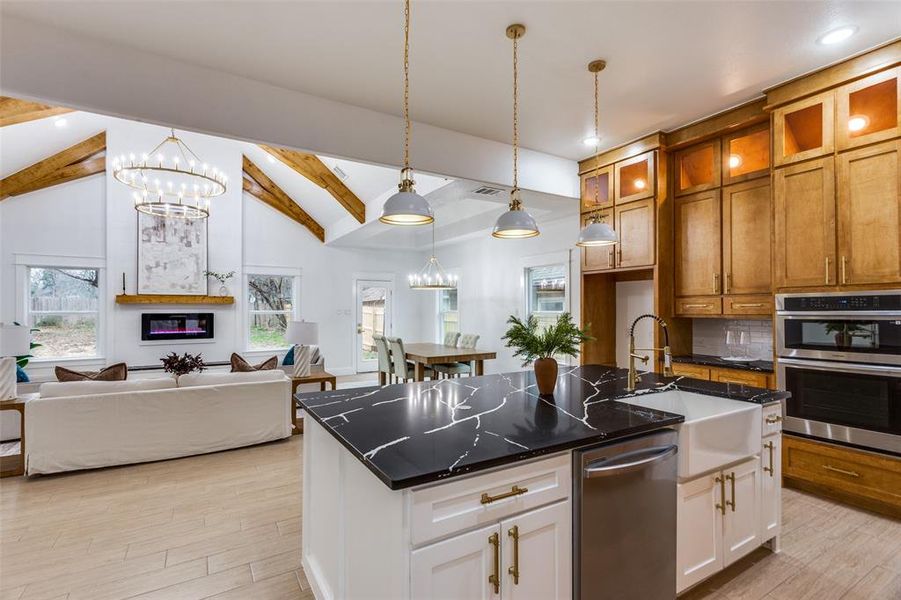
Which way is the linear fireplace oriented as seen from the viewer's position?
toward the camera

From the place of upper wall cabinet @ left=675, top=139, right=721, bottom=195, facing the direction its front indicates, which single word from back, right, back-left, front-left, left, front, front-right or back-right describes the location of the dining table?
front-right

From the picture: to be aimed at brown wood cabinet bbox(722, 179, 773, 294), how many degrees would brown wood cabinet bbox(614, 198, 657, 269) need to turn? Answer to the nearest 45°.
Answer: approximately 135° to its left

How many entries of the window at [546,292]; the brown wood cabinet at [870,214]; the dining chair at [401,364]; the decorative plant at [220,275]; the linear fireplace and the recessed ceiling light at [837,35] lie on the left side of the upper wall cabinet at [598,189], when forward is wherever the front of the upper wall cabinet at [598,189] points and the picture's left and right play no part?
2

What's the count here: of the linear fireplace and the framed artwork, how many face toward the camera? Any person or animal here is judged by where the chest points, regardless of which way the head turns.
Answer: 2

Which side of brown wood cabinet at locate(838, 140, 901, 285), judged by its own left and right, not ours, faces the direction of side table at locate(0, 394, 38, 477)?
front

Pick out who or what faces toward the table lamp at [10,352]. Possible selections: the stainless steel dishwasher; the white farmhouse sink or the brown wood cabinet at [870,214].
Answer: the brown wood cabinet

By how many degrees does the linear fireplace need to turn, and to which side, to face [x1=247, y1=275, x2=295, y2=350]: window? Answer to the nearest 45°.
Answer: approximately 90° to its left

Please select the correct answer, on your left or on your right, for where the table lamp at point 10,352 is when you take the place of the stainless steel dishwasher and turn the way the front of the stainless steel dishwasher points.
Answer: on your right

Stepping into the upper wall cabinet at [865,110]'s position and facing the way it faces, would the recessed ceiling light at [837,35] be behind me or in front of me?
in front

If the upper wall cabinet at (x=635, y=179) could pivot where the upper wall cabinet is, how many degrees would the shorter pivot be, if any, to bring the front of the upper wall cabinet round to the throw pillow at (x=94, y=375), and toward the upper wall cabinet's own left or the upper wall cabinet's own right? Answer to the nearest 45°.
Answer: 0° — it already faces it

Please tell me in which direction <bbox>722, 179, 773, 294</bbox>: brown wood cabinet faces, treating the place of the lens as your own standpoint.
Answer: facing the viewer and to the left of the viewer

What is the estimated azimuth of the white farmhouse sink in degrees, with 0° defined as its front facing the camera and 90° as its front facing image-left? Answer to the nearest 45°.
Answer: approximately 315°

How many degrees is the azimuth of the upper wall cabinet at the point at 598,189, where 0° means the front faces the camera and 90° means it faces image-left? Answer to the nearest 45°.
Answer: approximately 45°
